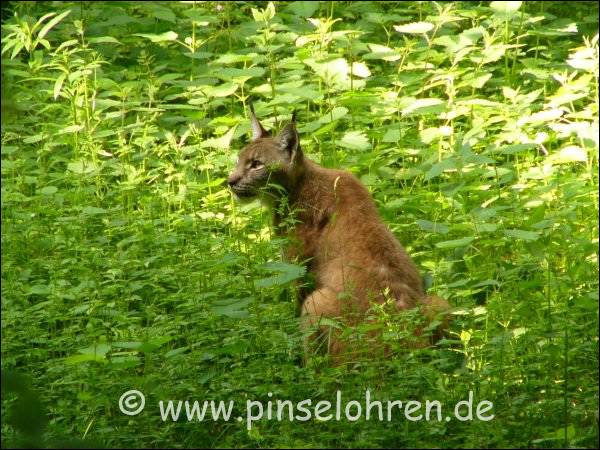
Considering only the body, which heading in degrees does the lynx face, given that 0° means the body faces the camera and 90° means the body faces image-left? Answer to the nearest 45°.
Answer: approximately 90°
